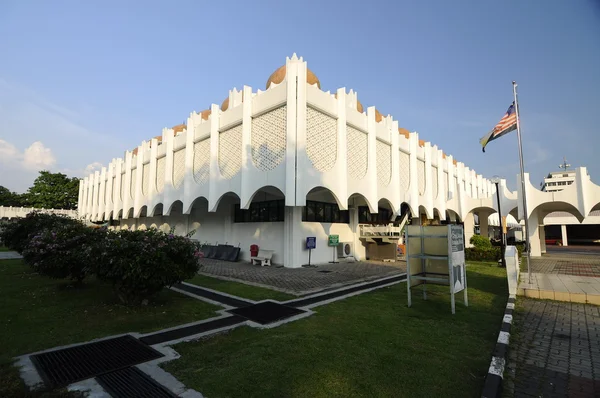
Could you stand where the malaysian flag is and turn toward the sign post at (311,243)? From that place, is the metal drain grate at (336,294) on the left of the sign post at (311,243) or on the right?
left

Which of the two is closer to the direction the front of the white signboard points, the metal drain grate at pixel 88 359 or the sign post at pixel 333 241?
the metal drain grate

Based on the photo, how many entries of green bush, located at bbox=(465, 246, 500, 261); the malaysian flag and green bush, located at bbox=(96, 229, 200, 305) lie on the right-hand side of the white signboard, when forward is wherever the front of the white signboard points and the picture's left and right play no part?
1

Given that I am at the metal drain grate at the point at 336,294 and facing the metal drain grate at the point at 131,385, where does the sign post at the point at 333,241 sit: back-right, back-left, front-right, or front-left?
back-right

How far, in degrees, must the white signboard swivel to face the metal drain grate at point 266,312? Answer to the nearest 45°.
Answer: approximately 90° to its right

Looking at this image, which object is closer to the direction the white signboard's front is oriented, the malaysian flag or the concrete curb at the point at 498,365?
the concrete curb

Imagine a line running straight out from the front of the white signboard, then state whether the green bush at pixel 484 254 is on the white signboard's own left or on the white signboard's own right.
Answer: on the white signboard's own left

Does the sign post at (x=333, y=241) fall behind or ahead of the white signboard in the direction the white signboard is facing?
behind

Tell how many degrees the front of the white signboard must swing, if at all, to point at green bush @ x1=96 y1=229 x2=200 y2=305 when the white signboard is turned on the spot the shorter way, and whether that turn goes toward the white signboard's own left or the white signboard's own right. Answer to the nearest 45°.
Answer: approximately 90° to the white signboard's own right

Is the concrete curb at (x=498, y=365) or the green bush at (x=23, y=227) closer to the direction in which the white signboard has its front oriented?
the concrete curb
